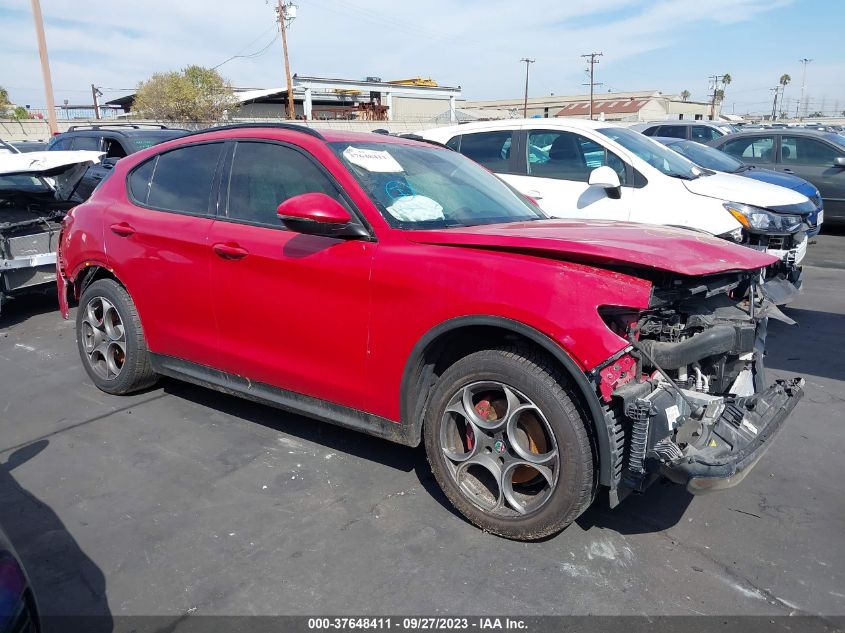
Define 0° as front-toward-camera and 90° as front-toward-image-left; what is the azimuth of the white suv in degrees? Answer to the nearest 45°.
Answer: approximately 315°

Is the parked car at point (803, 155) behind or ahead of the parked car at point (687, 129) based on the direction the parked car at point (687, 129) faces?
ahead

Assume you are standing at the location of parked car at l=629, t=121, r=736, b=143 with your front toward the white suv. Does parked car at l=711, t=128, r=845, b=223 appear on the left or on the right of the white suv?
left

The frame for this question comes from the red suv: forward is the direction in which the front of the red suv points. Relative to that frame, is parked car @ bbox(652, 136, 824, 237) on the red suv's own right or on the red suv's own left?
on the red suv's own left

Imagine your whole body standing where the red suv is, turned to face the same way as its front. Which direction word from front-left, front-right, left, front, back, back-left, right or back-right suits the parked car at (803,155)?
left
